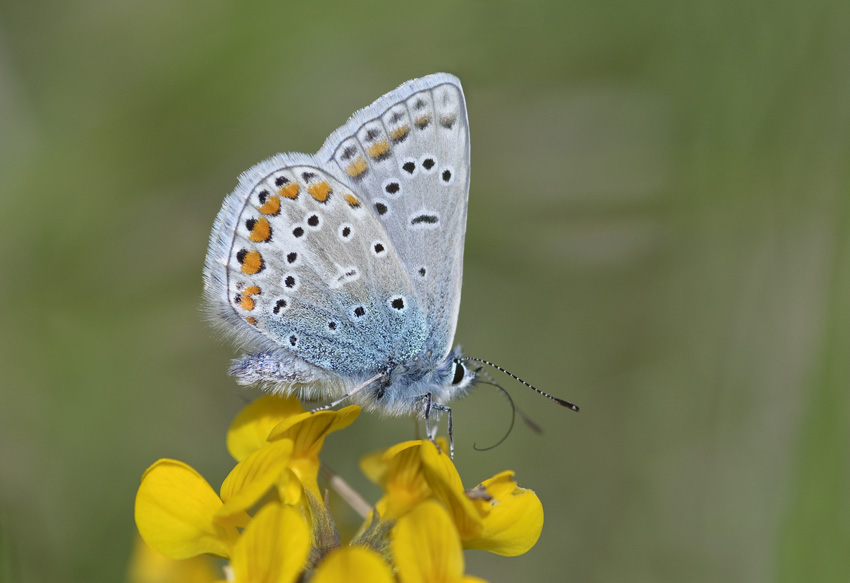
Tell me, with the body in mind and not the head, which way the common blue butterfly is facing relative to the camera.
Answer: to the viewer's right
